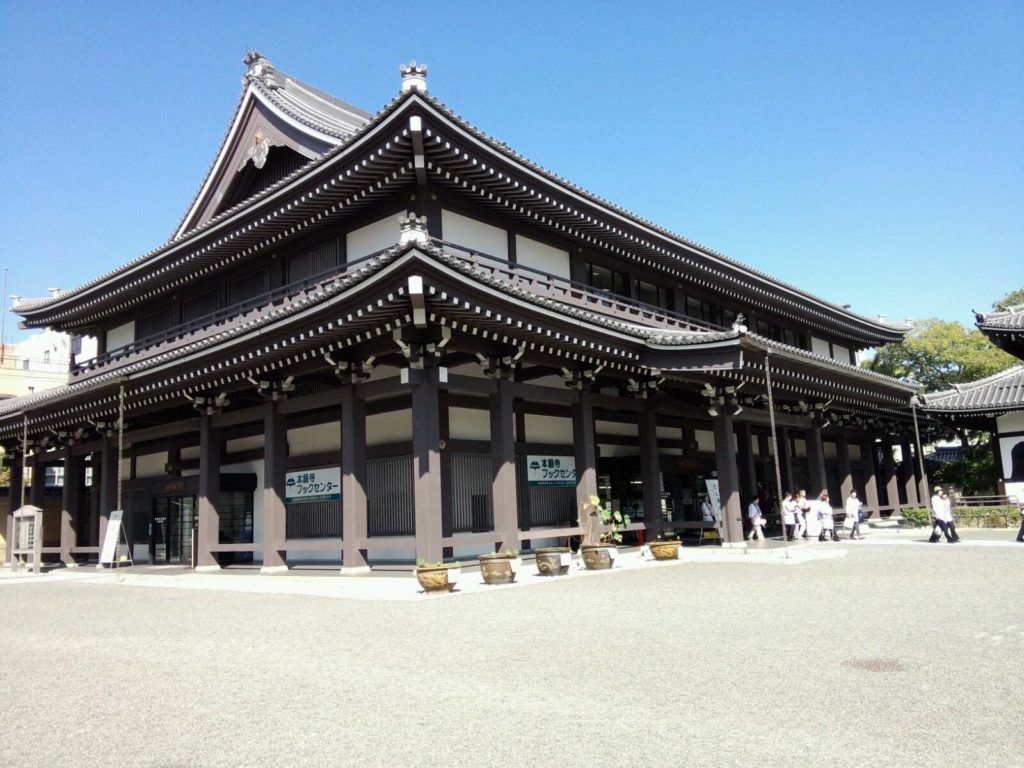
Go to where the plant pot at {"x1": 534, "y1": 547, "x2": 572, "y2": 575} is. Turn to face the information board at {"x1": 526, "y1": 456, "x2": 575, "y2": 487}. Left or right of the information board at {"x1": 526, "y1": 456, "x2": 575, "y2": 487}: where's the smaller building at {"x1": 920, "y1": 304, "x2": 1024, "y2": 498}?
right

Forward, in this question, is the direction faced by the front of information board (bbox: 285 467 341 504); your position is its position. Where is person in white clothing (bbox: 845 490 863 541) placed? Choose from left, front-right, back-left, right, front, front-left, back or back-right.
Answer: back-left

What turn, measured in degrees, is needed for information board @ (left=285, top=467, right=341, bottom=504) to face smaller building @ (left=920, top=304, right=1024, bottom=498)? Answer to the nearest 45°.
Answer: approximately 135° to its left

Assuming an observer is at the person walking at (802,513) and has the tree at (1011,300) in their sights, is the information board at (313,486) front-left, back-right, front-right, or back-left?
back-left

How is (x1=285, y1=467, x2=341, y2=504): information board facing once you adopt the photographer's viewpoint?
facing the viewer and to the left of the viewer

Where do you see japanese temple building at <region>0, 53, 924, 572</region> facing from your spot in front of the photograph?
facing the viewer and to the right of the viewer
